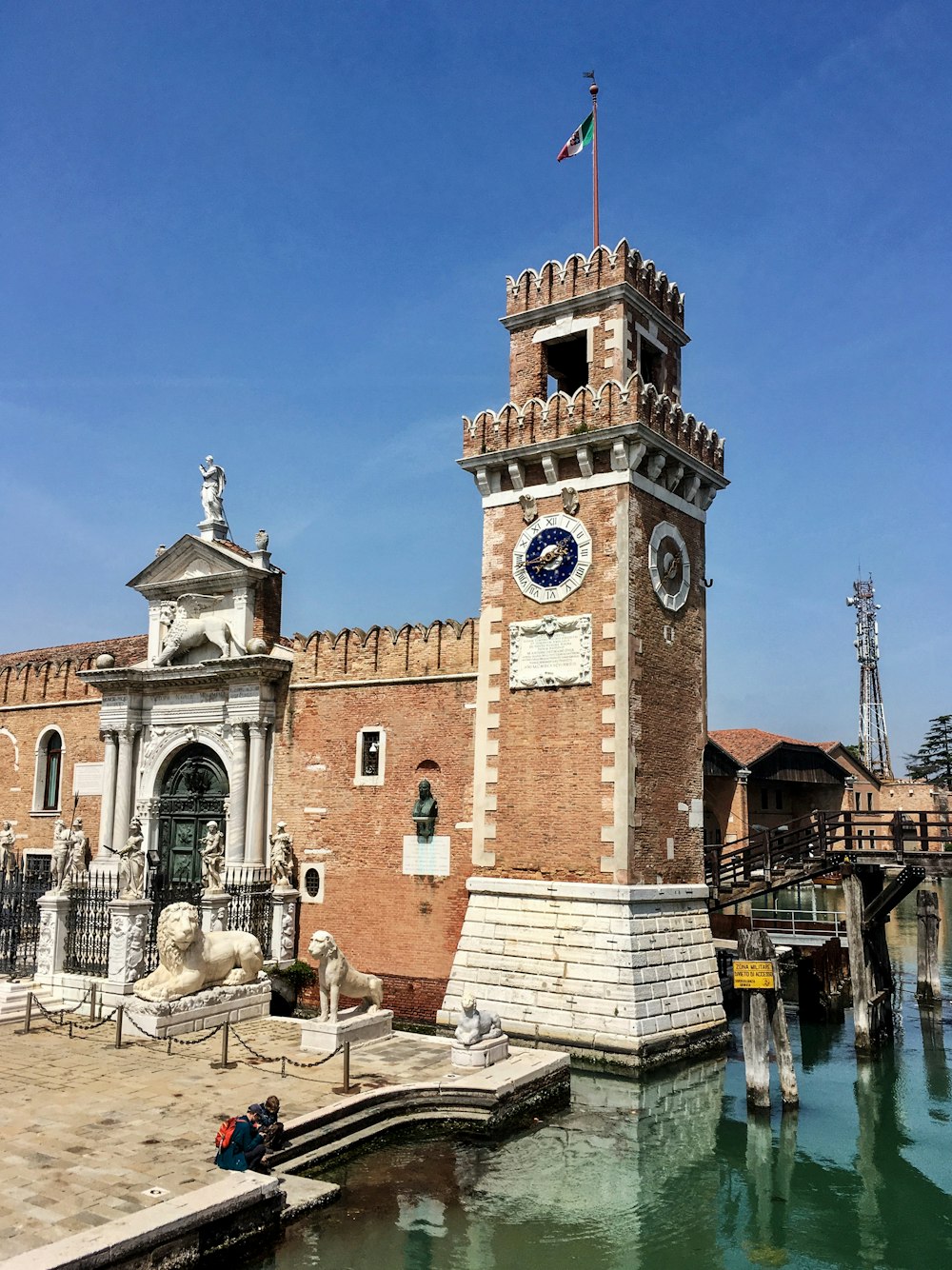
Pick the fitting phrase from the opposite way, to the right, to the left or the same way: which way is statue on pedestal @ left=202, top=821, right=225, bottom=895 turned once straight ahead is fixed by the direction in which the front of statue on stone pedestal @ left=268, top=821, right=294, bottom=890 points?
the same way

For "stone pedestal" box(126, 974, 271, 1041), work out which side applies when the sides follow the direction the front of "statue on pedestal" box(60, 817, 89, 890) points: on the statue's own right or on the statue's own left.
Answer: on the statue's own left

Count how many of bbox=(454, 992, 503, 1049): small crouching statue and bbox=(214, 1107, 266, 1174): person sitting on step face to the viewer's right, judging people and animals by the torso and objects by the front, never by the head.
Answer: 1

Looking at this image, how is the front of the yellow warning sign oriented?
toward the camera

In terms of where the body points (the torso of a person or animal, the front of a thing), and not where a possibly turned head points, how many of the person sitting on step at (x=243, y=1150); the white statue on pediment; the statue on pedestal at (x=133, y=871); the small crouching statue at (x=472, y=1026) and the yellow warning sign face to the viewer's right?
1

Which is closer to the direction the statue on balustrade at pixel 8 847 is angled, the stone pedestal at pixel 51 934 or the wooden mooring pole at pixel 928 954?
the stone pedestal

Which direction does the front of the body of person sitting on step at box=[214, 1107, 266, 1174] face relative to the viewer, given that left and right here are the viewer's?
facing to the right of the viewer

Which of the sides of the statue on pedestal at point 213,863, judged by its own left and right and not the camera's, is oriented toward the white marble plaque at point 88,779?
right

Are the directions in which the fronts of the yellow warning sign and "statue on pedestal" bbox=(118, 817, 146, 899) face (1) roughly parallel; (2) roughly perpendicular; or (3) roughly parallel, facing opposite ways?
roughly parallel

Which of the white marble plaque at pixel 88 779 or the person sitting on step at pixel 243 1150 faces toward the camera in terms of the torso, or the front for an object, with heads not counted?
the white marble plaque

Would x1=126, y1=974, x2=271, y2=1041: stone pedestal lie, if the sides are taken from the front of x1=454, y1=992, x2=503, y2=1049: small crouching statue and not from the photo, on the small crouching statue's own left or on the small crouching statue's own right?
on the small crouching statue's own right

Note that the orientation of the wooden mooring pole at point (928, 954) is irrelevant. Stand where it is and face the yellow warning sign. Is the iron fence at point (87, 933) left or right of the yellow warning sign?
right

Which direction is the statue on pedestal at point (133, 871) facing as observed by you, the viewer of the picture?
facing the viewer and to the left of the viewer

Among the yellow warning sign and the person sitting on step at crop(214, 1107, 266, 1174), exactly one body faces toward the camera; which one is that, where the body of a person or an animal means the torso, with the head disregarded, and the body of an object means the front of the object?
the yellow warning sign
